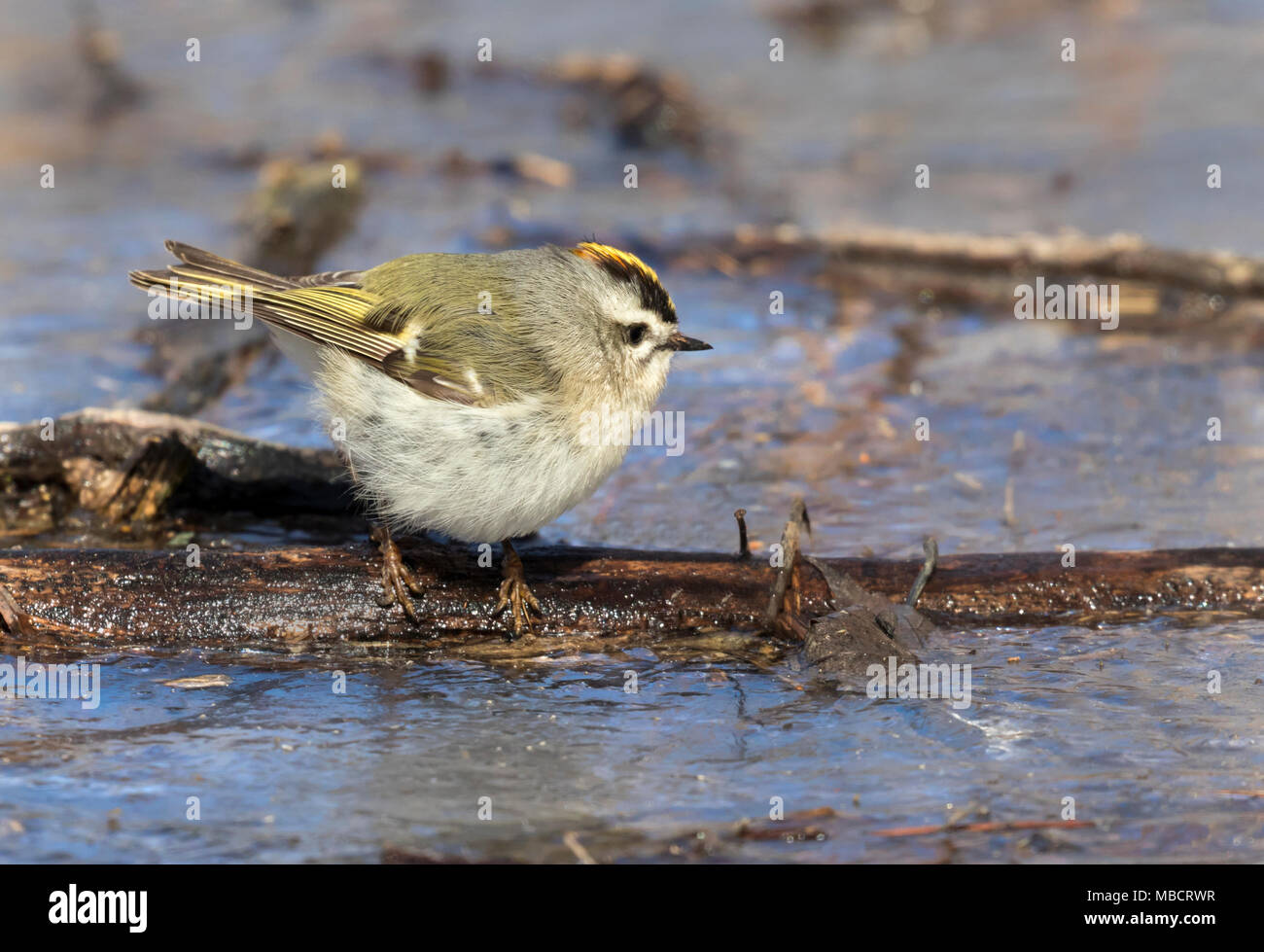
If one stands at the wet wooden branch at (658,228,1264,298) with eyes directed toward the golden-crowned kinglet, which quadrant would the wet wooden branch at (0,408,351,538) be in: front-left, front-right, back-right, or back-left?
front-right

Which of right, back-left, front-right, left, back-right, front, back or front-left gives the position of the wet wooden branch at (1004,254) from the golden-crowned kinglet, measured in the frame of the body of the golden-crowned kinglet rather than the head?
front-left

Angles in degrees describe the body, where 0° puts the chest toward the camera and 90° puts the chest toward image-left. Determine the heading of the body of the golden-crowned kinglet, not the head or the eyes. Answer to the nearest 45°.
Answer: approximately 270°
